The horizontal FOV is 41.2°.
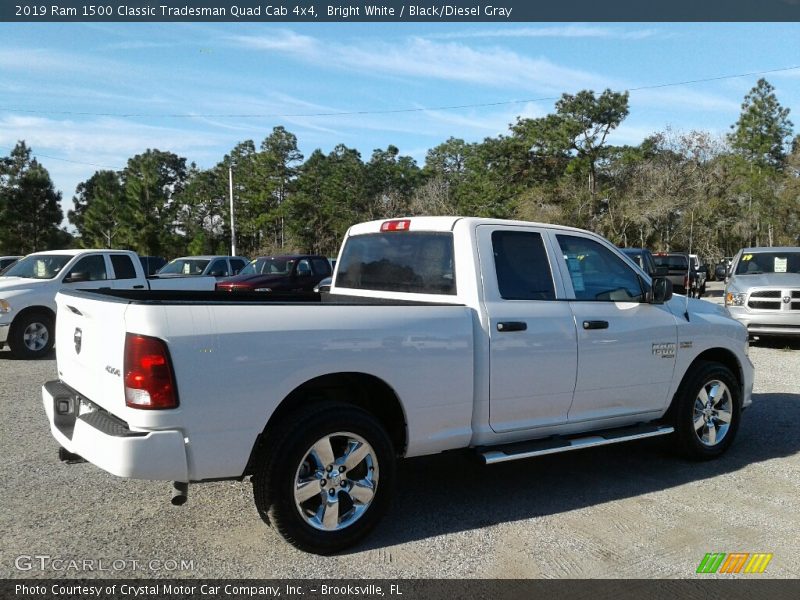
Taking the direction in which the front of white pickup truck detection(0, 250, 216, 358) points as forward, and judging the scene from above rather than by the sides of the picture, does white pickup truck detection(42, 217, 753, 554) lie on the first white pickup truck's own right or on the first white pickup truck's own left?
on the first white pickup truck's own left

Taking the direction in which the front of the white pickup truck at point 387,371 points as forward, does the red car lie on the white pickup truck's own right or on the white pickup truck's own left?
on the white pickup truck's own left

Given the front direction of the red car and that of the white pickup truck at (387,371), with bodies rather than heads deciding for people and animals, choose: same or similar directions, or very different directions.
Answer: very different directions

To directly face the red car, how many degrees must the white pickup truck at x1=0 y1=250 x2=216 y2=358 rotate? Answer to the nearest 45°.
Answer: approximately 180°

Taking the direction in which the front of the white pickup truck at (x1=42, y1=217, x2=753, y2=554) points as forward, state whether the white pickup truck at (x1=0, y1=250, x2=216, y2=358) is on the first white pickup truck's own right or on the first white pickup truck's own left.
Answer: on the first white pickup truck's own left

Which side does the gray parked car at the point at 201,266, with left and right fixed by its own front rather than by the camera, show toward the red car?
left

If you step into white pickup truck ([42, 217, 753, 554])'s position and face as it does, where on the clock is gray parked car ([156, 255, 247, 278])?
The gray parked car is roughly at 10 o'clock from the white pickup truck.

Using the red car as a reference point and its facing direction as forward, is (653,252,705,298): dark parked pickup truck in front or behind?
behind

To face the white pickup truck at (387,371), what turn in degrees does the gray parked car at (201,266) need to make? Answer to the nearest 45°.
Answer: approximately 45° to its left

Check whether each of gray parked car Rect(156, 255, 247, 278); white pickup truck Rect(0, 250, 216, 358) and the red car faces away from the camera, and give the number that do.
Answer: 0

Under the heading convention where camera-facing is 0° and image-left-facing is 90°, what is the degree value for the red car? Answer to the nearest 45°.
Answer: approximately 45°

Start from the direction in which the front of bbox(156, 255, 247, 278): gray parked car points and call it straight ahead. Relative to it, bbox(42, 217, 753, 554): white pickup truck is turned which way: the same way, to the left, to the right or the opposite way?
the opposite way

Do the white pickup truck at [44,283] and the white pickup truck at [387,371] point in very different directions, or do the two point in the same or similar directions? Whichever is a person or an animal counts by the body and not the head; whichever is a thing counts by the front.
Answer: very different directions
